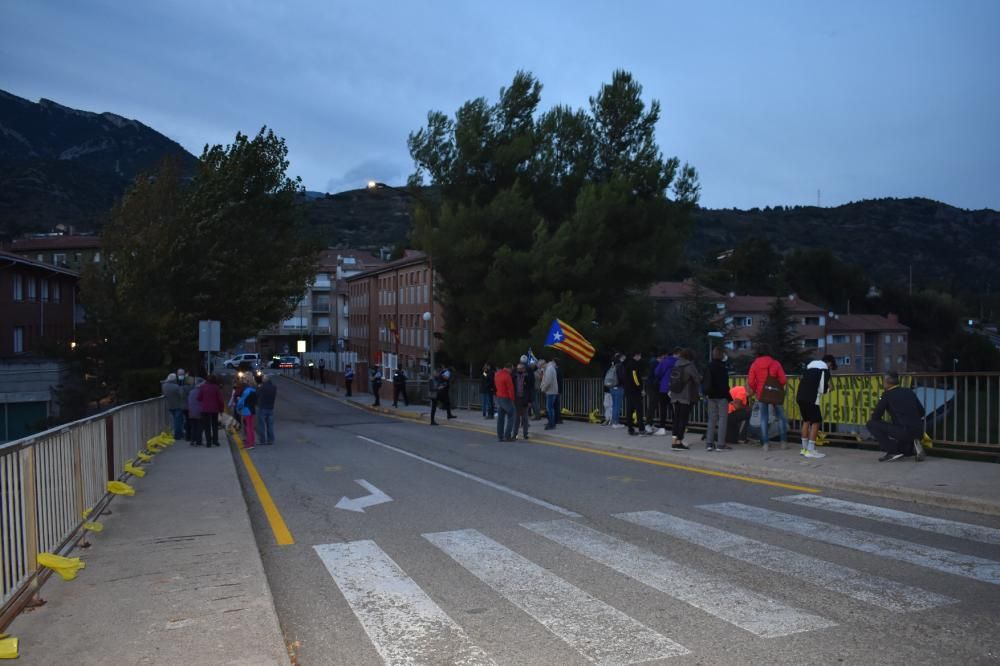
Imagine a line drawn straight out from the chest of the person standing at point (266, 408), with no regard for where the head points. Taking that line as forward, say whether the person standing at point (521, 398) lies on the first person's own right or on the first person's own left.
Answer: on the first person's own right

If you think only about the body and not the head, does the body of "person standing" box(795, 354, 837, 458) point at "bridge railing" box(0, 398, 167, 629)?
no

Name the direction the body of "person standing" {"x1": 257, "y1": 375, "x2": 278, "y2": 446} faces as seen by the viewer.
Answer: away from the camera

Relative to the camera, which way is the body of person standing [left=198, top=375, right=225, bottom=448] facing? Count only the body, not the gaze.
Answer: away from the camera

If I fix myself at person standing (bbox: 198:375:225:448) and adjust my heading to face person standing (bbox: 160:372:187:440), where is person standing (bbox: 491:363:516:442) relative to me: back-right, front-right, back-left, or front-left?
back-right

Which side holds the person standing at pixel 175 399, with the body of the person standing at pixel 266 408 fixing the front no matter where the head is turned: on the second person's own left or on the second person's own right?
on the second person's own left

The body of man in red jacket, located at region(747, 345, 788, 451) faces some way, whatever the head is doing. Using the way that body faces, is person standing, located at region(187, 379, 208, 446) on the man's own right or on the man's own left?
on the man's own left

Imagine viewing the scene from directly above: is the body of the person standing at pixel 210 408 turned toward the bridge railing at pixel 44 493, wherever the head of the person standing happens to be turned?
no

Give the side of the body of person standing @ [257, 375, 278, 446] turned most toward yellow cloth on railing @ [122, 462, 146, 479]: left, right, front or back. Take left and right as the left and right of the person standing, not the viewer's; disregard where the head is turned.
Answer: back

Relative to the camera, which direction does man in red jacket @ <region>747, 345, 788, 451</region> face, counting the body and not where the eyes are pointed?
away from the camera

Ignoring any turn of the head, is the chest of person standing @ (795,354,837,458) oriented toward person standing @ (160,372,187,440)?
no

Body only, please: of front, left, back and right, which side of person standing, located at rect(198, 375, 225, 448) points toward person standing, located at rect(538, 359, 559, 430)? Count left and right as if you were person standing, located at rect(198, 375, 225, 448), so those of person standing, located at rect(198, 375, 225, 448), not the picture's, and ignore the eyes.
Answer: right
